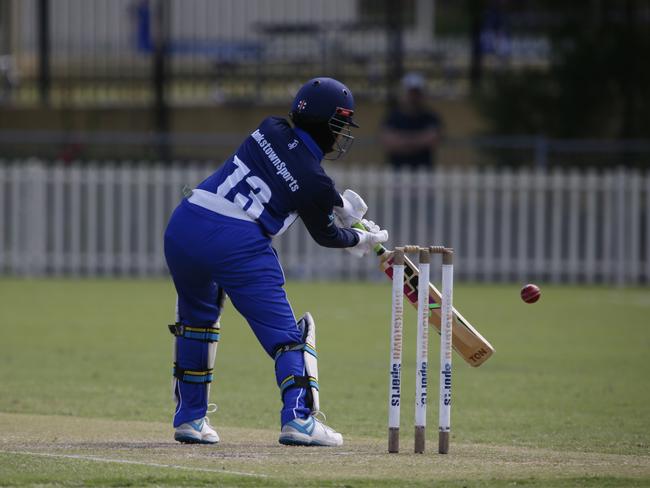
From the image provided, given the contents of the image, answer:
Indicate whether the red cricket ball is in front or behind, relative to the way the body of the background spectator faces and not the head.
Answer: in front

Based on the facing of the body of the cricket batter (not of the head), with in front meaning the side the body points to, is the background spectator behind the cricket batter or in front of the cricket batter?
in front

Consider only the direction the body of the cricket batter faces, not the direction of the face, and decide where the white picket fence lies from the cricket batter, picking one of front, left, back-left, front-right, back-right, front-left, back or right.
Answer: front-left

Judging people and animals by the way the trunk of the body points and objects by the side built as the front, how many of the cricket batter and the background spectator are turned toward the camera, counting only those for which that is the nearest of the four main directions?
1

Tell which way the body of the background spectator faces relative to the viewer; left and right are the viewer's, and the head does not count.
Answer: facing the viewer

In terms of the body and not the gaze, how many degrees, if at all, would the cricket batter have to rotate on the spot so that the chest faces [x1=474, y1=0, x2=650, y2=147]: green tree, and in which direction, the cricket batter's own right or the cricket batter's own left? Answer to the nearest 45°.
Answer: approximately 45° to the cricket batter's own left

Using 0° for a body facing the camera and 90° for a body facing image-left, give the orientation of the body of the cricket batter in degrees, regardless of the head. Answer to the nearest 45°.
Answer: approximately 225°

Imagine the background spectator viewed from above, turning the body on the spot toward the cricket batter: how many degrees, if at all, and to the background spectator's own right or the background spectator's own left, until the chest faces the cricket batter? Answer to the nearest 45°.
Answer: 0° — they already face them

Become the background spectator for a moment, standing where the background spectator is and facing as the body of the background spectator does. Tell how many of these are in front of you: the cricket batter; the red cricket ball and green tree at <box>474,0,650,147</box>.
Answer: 2

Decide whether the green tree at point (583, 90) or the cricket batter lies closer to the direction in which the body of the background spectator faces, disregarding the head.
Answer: the cricket batter

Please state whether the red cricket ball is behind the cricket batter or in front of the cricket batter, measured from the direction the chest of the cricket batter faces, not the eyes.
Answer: in front
